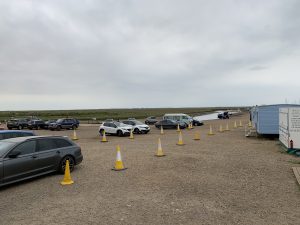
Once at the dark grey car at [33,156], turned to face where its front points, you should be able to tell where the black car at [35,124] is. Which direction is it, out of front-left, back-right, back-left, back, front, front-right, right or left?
back-right

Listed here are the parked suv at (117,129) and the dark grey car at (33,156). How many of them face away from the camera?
0

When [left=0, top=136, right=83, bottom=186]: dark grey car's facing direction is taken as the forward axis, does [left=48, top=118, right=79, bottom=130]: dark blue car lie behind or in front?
behind

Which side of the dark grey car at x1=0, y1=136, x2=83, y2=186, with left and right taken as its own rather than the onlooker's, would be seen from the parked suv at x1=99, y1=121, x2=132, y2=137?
back
